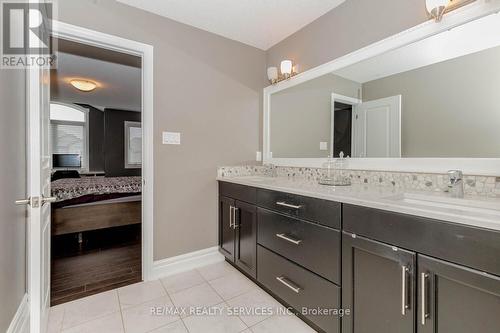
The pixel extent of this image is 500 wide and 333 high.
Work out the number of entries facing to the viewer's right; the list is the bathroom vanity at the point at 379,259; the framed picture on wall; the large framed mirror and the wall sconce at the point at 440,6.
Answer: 0

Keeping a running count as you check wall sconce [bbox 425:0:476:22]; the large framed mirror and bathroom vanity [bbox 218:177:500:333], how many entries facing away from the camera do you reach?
0

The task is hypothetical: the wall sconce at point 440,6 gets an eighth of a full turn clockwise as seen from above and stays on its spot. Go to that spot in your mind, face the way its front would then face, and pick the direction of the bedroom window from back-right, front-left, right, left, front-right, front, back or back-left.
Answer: front

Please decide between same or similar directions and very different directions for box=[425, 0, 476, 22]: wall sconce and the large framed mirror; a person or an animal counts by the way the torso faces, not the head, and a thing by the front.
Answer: same or similar directions

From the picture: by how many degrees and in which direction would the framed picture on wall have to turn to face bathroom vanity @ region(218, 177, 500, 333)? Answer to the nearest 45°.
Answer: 0° — it already faces it

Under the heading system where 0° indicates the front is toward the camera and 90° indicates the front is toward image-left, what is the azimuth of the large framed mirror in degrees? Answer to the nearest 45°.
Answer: approximately 45°

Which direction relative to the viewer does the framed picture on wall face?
toward the camera

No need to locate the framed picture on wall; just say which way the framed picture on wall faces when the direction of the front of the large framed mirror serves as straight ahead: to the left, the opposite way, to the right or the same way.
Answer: to the left

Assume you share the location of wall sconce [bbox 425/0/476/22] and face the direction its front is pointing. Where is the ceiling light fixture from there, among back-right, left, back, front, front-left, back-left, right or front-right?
front-right

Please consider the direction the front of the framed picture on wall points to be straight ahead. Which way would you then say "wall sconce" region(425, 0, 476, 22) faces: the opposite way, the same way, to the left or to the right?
to the right

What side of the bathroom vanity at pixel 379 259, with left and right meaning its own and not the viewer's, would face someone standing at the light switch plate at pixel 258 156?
right

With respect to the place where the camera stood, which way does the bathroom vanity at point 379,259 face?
facing the viewer and to the left of the viewer

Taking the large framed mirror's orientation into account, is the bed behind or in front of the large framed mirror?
in front

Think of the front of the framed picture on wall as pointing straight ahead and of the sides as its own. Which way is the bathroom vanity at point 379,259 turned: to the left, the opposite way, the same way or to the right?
to the right
